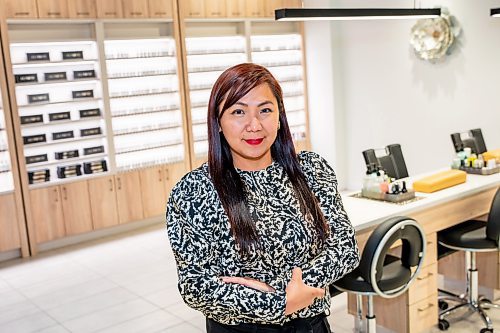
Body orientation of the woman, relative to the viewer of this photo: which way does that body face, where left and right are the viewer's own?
facing the viewer

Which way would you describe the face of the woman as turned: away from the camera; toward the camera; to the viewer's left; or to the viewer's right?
toward the camera

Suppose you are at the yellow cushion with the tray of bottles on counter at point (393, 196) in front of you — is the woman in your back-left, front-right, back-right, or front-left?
front-left

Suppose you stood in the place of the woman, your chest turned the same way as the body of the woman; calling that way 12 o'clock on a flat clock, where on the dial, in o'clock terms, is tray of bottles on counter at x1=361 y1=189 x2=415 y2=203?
The tray of bottles on counter is roughly at 7 o'clock from the woman.

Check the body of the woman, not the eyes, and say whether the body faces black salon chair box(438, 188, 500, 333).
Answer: no

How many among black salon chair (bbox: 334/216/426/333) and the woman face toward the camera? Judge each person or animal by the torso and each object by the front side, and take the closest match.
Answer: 1

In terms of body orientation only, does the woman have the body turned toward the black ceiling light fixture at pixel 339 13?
no

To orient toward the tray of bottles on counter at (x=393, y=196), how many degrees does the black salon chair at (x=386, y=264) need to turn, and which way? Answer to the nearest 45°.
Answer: approximately 45° to its right

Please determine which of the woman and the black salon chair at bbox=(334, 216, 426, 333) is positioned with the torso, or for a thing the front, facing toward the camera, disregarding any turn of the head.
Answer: the woman

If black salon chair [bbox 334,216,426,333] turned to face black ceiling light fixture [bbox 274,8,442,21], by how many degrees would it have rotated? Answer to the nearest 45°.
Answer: approximately 45° to its right

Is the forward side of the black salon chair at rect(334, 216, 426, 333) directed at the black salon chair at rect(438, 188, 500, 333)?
no

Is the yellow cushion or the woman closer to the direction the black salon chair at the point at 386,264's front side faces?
the yellow cushion

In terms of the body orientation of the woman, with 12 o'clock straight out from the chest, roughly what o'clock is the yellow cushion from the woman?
The yellow cushion is roughly at 7 o'clock from the woman.
